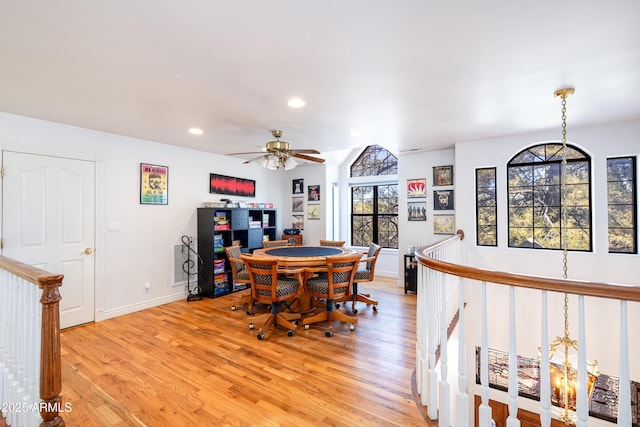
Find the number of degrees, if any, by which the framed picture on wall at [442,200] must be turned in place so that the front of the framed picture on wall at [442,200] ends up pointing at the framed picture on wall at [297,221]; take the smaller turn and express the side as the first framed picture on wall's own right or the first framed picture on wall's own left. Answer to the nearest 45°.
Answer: approximately 90° to the first framed picture on wall's own right

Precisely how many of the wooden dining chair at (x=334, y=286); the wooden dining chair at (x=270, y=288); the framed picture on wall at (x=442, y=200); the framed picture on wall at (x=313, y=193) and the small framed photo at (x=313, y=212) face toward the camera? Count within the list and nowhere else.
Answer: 3

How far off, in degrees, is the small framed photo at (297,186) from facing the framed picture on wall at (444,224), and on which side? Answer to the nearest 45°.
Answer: approximately 45° to its left

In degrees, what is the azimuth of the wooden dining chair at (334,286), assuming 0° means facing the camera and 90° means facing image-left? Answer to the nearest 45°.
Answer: approximately 135°

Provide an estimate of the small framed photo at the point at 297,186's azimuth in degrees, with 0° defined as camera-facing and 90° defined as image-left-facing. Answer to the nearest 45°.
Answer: approximately 0°

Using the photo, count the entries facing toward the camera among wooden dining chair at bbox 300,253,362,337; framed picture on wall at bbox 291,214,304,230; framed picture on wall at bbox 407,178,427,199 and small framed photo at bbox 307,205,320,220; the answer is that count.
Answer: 3

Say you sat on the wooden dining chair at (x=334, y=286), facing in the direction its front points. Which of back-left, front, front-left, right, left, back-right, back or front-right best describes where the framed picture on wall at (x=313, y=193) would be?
front-right

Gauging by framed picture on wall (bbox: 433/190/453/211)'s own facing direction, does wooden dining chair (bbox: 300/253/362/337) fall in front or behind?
in front

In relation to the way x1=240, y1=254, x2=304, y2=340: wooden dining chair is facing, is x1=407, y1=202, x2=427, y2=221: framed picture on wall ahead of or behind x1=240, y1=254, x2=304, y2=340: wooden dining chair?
ahead

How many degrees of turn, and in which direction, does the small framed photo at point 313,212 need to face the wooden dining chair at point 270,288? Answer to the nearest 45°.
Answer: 0° — it already faces it

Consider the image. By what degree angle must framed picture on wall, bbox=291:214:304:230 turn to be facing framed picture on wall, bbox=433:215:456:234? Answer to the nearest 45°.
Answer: approximately 45° to its left

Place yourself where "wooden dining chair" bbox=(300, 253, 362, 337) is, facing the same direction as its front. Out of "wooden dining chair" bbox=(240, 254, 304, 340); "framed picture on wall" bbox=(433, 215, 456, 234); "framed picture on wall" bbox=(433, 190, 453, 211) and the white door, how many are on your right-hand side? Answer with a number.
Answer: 2

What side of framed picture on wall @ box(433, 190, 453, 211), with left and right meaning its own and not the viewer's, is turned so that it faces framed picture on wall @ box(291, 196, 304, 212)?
right
